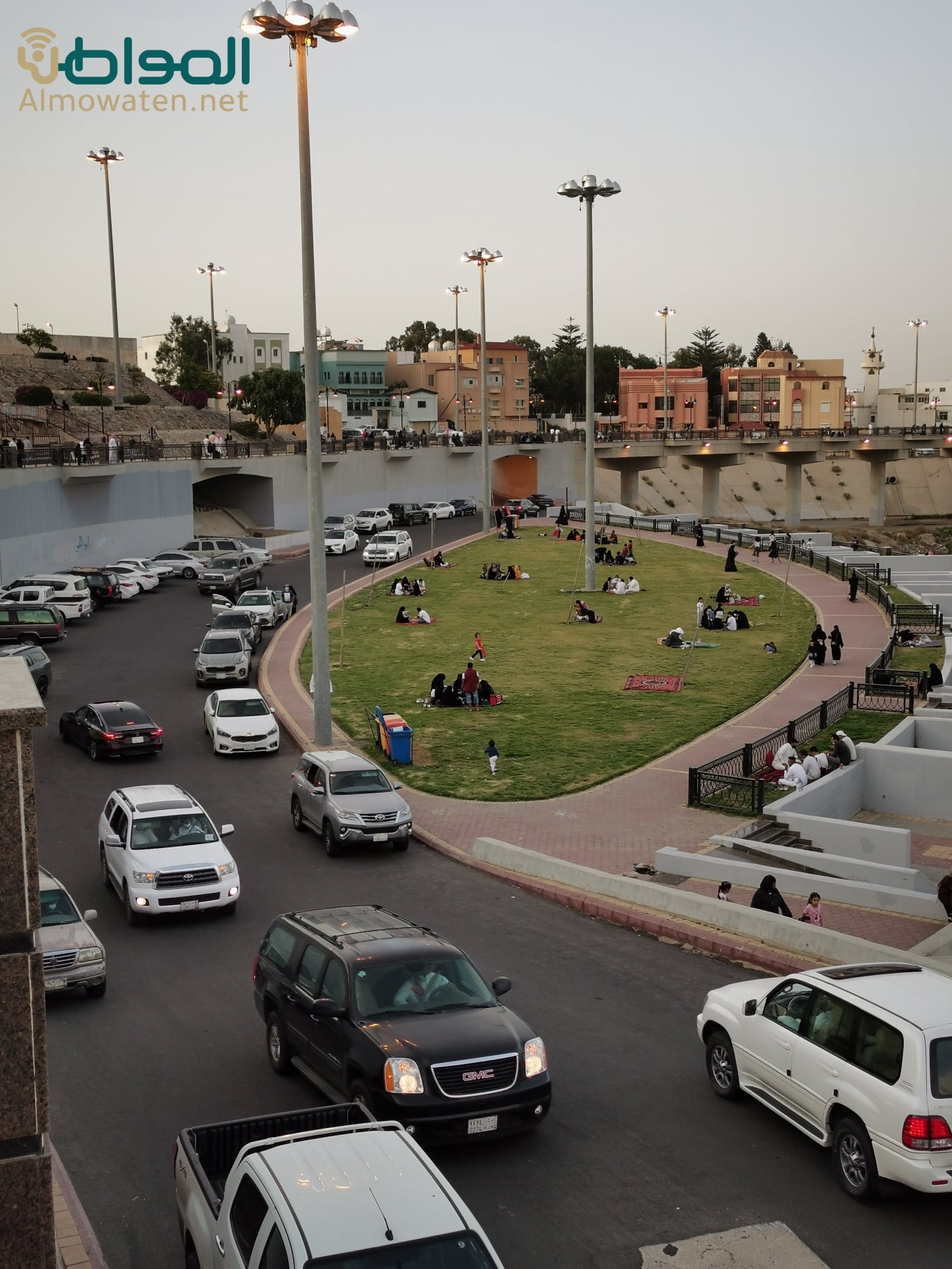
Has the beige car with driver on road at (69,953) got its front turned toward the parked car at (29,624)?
no

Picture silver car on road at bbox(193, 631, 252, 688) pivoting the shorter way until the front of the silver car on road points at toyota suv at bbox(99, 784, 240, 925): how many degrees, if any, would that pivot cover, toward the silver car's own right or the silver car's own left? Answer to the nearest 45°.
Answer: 0° — it already faces it

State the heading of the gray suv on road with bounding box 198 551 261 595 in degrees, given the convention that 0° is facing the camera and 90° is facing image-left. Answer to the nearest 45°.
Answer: approximately 45°

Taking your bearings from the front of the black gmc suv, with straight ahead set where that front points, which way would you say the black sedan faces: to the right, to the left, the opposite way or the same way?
the opposite way

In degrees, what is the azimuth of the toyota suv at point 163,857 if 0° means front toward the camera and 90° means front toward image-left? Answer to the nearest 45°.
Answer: approximately 315°

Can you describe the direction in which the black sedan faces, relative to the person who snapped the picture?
facing away from the viewer and to the left of the viewer

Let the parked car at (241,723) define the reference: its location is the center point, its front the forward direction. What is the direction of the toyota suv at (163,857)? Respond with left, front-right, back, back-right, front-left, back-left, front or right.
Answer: front

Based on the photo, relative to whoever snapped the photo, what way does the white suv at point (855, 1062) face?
facing away from the viewer and to the left of the viewer

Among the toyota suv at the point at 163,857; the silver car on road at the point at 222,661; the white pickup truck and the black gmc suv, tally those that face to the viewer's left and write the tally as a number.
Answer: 0

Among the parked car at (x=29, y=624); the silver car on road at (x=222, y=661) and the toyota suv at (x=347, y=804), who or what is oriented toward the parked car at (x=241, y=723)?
the silver car on road at (x=222, y=661)

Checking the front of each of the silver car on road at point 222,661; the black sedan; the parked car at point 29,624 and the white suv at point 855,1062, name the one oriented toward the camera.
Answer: the silver car on road at point 222,661

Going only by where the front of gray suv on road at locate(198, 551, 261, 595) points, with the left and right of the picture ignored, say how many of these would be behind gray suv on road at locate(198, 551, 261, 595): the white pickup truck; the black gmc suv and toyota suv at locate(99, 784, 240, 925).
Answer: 0

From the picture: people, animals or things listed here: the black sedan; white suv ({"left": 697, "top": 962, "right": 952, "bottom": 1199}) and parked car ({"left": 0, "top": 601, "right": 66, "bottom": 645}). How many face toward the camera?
0

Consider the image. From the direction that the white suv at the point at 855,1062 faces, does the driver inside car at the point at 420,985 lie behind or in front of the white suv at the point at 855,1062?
in front

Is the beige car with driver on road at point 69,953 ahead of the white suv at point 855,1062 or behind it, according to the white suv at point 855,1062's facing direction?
ahead

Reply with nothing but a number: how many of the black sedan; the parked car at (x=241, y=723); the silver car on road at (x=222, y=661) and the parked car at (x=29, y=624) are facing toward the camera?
2

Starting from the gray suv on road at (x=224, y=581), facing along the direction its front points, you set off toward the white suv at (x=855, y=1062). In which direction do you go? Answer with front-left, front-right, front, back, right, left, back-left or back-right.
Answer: front-left

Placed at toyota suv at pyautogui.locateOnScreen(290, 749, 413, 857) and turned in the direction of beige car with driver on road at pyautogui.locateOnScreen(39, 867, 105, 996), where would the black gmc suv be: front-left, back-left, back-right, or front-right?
front-left

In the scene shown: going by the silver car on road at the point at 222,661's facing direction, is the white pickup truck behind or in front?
in front

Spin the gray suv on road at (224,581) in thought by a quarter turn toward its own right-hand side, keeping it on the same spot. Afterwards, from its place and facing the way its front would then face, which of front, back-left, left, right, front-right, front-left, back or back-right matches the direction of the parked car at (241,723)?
back-left
